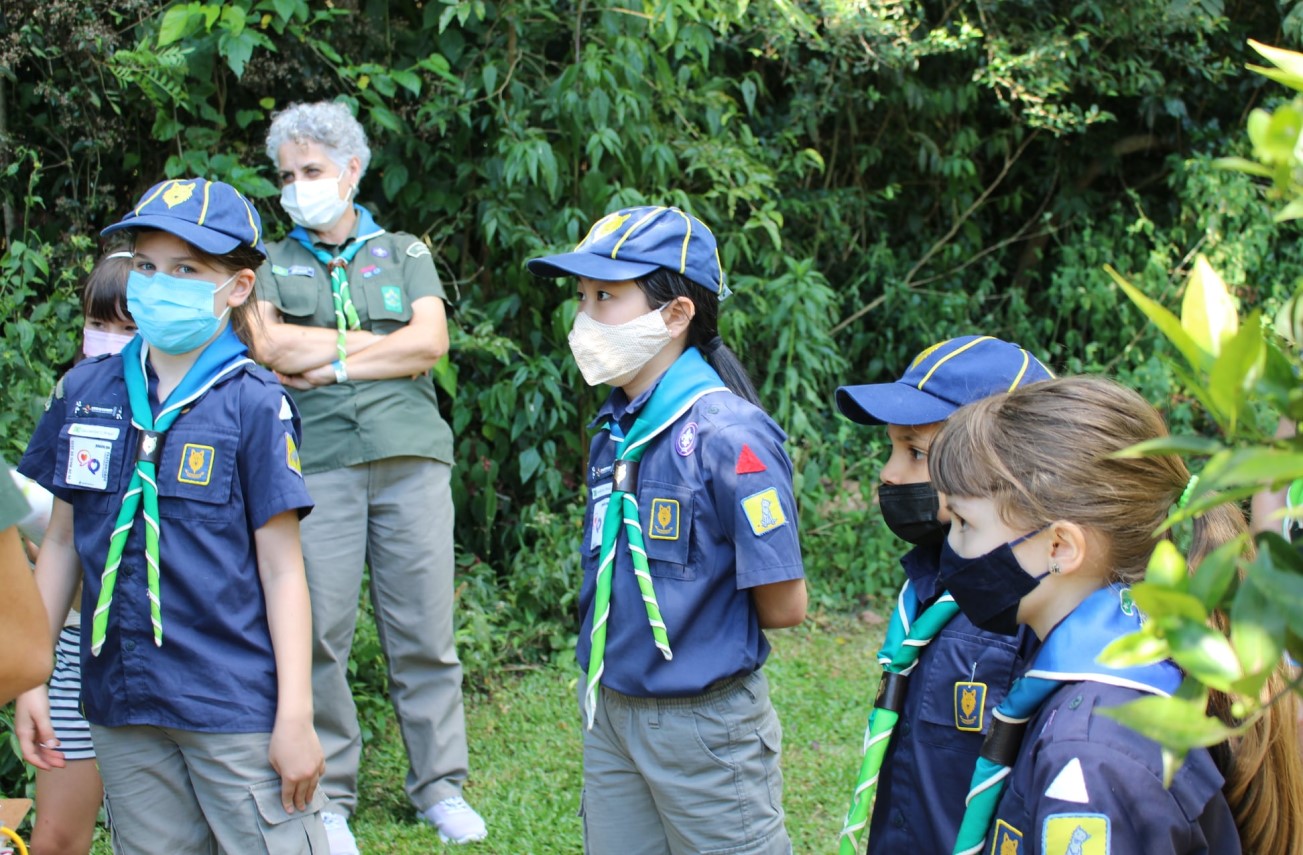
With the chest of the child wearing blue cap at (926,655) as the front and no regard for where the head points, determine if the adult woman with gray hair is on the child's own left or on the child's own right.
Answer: on the child's own right

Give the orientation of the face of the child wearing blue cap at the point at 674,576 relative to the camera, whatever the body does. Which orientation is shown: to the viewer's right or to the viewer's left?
to the viewer's left

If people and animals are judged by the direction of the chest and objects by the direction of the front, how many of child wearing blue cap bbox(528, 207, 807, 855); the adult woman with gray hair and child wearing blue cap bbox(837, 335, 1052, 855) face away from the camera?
0

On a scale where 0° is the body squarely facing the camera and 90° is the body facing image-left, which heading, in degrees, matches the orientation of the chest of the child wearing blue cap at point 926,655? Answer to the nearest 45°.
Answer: approximately 45°

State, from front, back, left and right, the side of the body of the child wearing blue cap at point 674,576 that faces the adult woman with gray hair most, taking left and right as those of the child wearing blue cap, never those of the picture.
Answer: right

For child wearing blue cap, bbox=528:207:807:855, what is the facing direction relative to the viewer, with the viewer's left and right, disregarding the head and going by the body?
facing the viewer and to the left of the viewer

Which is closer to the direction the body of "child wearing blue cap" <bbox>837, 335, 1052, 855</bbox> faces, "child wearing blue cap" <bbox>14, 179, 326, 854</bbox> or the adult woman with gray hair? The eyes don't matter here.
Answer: the child wearing blue cap

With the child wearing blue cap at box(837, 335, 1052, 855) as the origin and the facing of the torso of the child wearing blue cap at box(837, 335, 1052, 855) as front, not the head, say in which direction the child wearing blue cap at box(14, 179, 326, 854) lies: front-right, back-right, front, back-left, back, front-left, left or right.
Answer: front-right

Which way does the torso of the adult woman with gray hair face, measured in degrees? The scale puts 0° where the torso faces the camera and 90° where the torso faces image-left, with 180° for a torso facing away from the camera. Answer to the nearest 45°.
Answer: approximately 0°

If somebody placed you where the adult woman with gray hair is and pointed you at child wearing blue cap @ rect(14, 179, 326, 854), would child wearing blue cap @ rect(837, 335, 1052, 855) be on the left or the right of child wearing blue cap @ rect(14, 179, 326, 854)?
left

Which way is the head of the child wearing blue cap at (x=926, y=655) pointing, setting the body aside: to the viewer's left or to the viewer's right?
to the viewer's left

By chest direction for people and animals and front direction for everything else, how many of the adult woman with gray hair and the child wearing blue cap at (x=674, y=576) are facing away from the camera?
0
